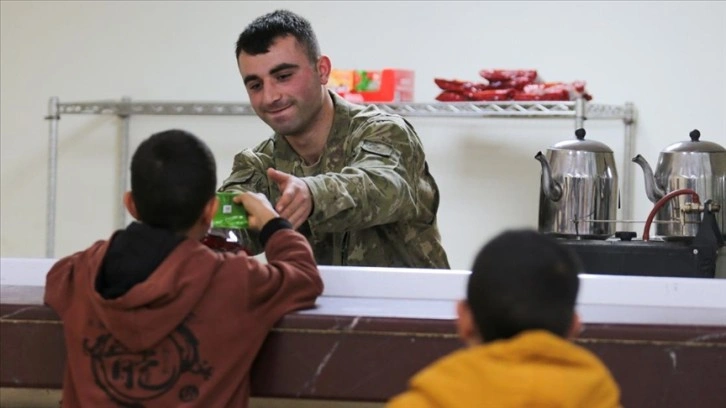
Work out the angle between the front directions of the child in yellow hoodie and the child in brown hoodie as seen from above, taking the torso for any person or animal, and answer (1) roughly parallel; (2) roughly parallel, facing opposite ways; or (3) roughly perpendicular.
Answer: roughly parallel

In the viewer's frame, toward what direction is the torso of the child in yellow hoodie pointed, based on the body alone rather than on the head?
away from the camera

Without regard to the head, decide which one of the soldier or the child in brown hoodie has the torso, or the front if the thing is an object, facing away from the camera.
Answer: the child in brown hoodie

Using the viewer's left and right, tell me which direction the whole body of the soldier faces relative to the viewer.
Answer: facing the viewer and to the left of the viewer

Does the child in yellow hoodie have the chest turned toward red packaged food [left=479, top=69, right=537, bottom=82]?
yes

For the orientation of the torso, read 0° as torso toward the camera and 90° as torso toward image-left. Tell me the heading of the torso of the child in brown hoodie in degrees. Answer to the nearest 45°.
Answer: approximately 180°

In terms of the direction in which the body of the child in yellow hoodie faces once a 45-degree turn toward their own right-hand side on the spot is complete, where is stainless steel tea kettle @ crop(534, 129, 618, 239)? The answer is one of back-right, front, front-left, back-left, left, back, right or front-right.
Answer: front-left

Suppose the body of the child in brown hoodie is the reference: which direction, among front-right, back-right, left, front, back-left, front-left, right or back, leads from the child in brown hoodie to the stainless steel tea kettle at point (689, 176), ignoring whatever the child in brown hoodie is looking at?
front-right

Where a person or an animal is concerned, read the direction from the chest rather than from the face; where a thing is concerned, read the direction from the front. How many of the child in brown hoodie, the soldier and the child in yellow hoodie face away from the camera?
2

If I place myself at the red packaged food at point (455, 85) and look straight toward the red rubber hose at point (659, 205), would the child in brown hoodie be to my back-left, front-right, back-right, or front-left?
front-right

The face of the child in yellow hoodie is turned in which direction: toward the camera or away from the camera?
away from the camera

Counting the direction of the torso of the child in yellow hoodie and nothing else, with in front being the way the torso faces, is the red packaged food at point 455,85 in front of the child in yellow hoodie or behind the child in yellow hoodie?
in front

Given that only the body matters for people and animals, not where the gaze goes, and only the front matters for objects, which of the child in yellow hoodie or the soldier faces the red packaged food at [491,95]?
the child in yellow hoodie

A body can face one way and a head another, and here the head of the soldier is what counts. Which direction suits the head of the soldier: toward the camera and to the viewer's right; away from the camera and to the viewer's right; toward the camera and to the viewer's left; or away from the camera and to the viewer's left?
toward the camera and to the viewer's left

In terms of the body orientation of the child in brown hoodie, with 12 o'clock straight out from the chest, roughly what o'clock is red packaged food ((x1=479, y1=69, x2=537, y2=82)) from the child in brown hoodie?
The red packaged food is roughly at 1 o'clock from the child in brown hoodie.
